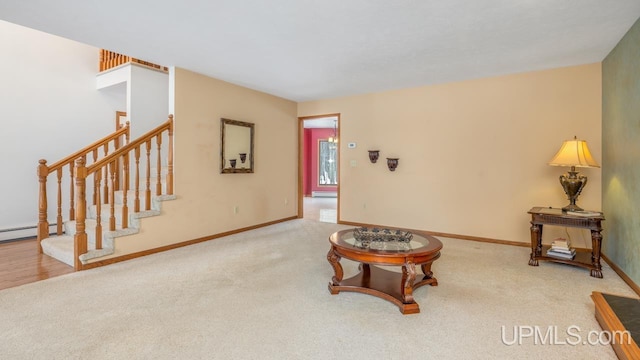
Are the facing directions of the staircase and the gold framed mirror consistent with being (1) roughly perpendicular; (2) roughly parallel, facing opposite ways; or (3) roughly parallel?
roughly perpendicular

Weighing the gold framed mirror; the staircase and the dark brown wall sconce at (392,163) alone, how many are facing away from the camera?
0

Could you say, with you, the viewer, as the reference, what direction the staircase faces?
facing the viewer and to the left of the viewer

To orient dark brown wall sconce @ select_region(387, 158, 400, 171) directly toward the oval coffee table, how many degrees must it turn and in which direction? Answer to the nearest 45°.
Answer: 0° — it already faces it

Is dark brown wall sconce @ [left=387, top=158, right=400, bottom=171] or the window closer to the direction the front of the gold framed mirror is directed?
the dark brown wall sconce

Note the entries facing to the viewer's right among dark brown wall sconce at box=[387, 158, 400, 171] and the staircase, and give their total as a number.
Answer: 0

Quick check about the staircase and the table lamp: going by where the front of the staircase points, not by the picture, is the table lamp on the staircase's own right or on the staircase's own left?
on the staircase's own left

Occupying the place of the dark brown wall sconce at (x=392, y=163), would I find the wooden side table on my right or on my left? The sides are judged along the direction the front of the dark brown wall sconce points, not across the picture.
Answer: on my left

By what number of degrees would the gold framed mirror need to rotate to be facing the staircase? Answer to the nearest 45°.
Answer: approximately 90° to its right

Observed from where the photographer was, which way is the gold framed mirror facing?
facing the viewer and to the right of the viewer

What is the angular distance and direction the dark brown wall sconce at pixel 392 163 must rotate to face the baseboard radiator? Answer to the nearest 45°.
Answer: approximately 90° to its right

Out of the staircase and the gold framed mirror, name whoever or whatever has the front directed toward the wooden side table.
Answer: the gold framed mirror

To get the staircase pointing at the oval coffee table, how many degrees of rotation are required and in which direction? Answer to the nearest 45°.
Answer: approximately 90° to its left

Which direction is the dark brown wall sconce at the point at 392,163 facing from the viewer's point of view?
toward the camera

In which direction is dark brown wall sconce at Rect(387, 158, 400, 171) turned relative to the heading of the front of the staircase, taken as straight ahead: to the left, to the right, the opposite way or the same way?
the same way

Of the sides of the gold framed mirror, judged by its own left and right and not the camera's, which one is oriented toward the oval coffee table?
front

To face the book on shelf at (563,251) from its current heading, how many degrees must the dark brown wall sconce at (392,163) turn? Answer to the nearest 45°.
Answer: approximately 45° to its left

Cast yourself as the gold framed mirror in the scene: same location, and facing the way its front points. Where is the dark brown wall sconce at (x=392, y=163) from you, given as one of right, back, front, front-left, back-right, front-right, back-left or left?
front-left

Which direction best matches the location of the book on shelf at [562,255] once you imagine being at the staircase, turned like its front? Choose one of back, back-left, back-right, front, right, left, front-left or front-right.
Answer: left
